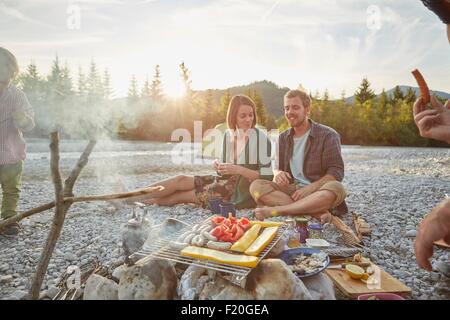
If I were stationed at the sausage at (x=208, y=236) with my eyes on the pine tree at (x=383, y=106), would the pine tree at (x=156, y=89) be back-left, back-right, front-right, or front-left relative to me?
front-left

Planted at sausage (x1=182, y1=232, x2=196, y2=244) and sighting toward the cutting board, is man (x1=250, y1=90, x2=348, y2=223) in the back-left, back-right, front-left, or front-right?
front-left

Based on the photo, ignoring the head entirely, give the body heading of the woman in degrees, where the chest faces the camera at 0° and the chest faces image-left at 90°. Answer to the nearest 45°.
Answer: approximately 45°

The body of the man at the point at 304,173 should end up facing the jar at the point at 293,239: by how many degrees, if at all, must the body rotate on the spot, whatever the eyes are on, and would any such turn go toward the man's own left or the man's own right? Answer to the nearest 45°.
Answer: approximately 45° to the man's own left

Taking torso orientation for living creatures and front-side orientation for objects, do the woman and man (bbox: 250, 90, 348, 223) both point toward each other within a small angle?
no

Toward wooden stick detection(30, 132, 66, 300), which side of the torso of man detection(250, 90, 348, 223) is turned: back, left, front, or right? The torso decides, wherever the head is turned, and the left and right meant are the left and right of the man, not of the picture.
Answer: front

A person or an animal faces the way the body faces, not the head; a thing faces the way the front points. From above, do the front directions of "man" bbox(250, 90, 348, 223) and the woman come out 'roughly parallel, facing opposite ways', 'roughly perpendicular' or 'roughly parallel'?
roughly parallel

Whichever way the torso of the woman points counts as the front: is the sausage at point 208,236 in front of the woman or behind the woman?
in front

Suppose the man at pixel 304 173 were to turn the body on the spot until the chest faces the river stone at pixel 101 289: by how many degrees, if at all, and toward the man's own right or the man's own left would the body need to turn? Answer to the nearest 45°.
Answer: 0° — they already face it

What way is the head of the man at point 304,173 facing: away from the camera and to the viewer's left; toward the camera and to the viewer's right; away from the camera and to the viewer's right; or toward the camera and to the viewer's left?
toward the camera and to the viewer's left

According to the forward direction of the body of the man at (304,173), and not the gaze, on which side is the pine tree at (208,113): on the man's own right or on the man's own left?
on the man's own right

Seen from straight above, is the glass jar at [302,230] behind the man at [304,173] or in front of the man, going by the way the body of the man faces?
in front

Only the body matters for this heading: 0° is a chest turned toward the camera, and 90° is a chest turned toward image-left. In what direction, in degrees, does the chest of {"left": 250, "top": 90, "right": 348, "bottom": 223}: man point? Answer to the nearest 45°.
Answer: approximately 45°

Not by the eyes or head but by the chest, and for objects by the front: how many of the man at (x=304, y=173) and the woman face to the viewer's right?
0

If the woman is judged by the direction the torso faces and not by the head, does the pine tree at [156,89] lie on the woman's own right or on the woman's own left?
on the woman's own right
